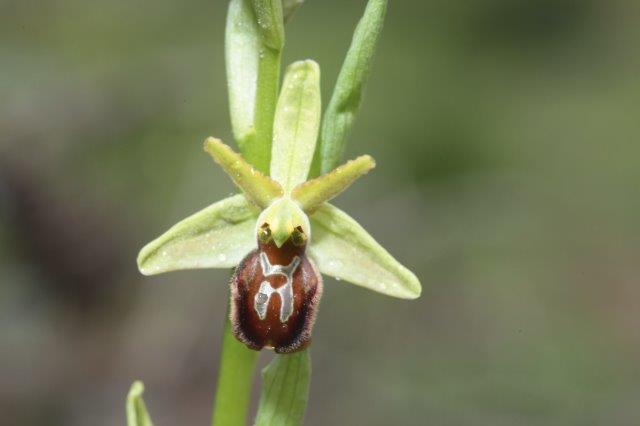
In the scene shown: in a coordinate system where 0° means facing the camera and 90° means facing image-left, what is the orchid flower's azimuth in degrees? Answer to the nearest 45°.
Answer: approximately 0°
